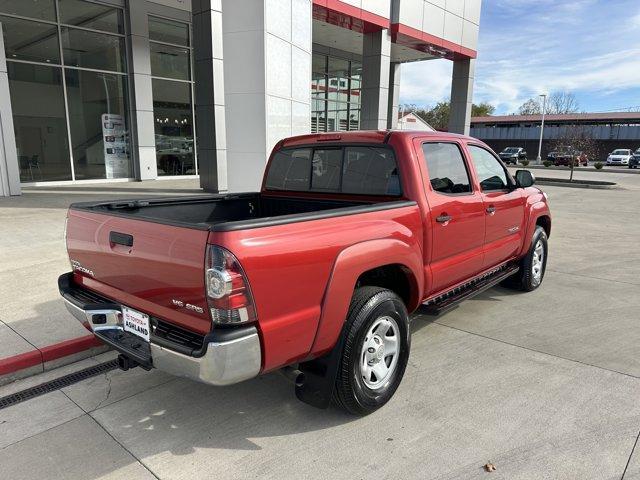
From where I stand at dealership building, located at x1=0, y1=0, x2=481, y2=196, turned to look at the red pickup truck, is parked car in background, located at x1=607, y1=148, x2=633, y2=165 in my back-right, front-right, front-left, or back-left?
back-left

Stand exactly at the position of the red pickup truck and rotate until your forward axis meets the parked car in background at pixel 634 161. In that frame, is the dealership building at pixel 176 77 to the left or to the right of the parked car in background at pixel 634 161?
left

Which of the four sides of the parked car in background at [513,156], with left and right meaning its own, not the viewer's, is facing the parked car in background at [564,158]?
left

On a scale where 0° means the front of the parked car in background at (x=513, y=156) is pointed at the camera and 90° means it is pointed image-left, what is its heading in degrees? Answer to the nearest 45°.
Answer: approximately 45°

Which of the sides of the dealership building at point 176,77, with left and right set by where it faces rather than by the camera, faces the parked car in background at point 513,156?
left

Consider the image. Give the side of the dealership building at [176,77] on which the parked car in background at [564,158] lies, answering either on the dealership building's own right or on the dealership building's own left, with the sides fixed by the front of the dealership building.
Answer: on the dealership building's own left

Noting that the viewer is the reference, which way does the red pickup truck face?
facing away from the viewer and to the right of the viewer

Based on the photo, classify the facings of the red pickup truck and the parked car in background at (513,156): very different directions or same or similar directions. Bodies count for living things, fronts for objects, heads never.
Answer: very different directions

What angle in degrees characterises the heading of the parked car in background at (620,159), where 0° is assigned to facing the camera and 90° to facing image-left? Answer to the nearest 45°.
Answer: approximately 45°

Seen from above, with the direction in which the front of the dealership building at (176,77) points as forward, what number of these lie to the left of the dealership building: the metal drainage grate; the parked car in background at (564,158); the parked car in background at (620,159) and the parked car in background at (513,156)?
3

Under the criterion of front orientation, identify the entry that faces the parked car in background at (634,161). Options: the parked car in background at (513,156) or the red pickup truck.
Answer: the red pickup truck

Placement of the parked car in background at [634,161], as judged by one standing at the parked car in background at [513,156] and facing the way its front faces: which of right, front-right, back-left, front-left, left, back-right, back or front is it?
back-left
